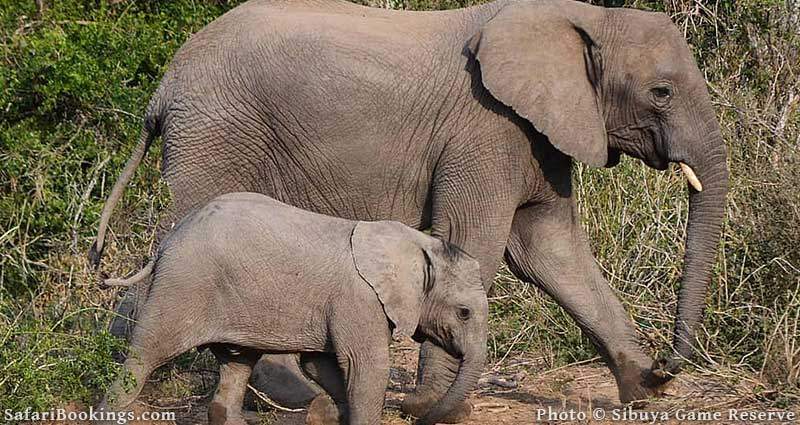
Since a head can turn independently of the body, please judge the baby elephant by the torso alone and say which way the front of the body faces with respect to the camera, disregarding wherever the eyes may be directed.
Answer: to the viewer's right

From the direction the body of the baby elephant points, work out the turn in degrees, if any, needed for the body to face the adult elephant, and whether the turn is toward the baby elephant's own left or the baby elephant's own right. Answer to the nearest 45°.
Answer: approximately 45° to the baby elephant's own left

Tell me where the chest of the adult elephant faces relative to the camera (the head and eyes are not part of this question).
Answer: to the viewer's right

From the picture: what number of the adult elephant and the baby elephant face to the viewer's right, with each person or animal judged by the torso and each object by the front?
2

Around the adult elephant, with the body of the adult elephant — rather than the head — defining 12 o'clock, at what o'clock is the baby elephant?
The baby elephant is roughly at 4 o'clock from the adult elephant.
